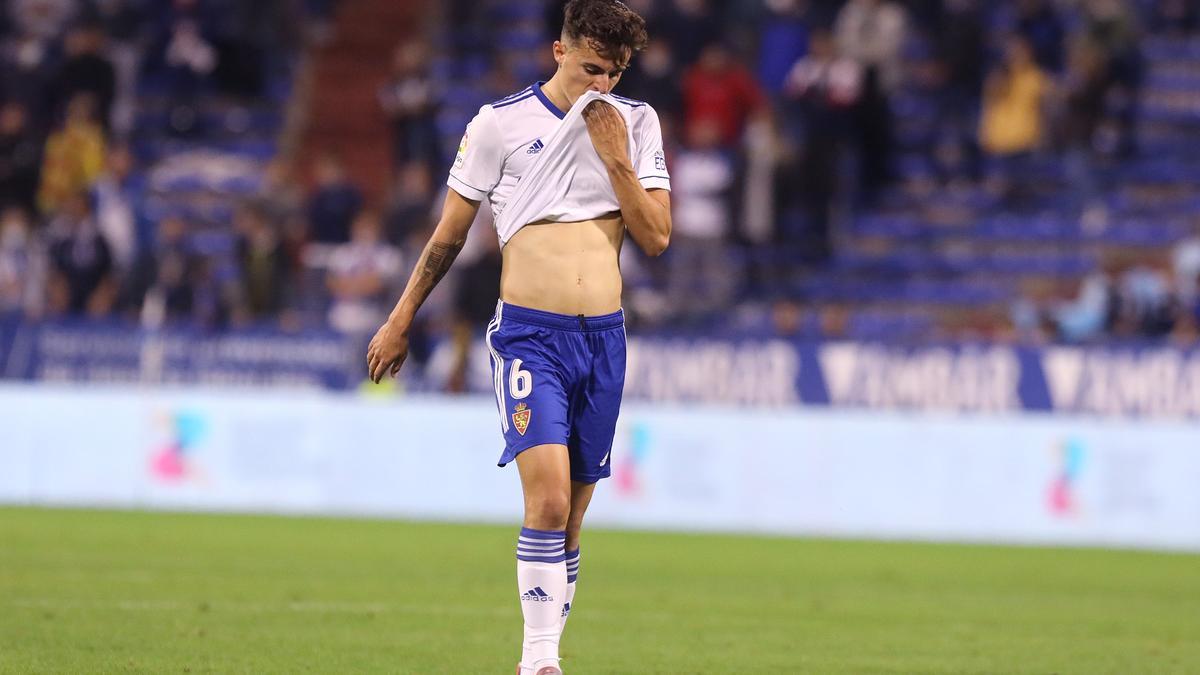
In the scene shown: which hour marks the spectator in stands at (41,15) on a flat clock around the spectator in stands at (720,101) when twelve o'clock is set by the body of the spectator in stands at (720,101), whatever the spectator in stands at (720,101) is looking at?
the spectator in stands at (41,15) is roughly at 4 o'clock from the spectator in stands at (720,101).

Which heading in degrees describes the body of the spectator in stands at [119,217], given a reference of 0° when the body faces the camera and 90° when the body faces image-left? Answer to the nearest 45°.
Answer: approximately 0°

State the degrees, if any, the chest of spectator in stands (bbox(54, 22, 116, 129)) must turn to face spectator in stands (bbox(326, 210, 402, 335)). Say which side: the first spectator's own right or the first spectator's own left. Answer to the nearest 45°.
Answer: approximately 45° to the first spectator's own left

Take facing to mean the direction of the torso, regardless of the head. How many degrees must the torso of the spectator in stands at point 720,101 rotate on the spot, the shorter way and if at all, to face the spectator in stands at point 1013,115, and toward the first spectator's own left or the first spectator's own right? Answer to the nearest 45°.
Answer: approximately 90° to the first spectator's own left

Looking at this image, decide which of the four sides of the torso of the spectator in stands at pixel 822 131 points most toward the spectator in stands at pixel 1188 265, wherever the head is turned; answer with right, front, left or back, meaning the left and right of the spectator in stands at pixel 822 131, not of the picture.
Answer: left

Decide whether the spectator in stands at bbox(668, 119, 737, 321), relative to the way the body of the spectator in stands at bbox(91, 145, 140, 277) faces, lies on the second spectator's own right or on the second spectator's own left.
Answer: on the second spectator's own left

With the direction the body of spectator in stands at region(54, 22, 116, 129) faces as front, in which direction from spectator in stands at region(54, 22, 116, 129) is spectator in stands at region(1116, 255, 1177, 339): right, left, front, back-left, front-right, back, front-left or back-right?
front-left

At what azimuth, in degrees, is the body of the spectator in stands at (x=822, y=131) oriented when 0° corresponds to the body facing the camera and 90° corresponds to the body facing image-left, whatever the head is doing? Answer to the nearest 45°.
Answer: approximately 0°
